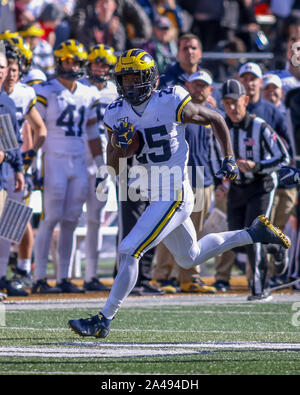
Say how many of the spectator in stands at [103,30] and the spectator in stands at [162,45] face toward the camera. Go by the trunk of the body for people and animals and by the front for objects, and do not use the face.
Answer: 2

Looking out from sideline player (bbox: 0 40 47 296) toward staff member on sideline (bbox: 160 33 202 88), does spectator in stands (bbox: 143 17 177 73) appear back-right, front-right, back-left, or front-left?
front-left

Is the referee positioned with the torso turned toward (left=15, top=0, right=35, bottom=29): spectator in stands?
no

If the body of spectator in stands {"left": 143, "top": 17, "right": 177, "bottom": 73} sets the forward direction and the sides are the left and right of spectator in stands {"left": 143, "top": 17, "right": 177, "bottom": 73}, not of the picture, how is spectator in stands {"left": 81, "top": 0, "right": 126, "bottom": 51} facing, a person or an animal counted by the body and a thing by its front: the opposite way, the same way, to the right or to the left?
the same way

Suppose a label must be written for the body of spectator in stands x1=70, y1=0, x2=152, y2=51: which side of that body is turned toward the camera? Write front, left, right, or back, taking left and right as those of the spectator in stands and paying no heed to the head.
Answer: front

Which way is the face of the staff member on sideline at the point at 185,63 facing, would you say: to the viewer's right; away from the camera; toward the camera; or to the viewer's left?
toward the camera

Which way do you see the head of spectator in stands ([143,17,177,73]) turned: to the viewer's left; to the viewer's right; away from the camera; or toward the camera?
toward the camera
